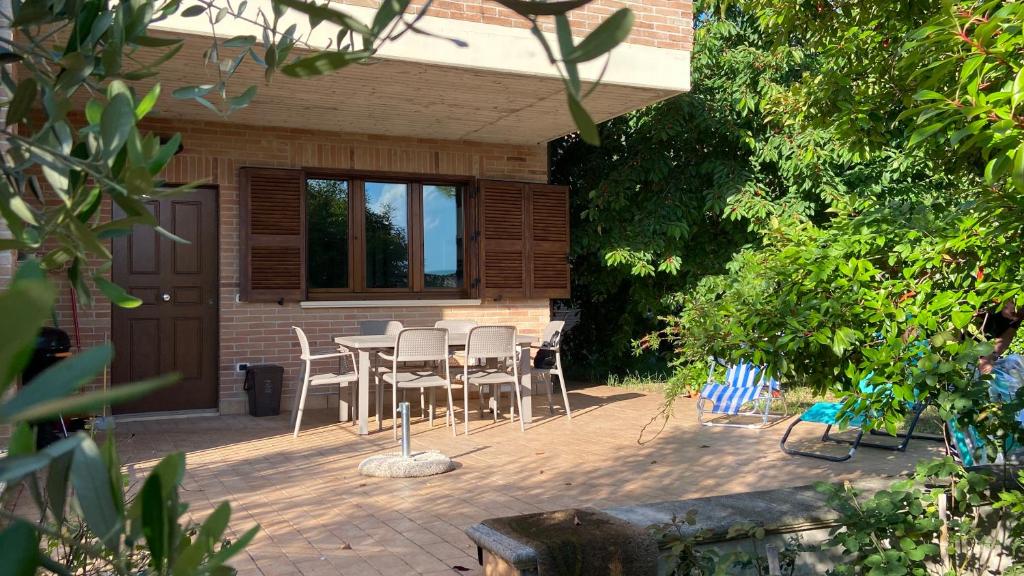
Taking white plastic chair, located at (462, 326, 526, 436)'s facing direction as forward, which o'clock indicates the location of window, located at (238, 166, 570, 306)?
The window is roughly at 11 o'clock from the white plastic chair.

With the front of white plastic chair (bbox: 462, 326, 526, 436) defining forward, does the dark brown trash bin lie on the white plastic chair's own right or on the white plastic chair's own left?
on the white plastic chair's own left

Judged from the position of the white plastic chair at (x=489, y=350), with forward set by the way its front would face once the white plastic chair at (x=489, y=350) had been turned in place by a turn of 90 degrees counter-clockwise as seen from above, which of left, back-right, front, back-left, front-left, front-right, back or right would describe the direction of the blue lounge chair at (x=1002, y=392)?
back-left

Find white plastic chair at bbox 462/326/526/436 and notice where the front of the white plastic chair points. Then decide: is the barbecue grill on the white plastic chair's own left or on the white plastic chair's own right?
on the white plastic chair's own left

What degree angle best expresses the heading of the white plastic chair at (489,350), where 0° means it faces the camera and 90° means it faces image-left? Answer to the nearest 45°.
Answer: approximately 180°

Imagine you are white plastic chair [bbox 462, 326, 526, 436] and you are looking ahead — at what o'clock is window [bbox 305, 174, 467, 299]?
The window is roughly at 11 o'clock from the white plastic chair.

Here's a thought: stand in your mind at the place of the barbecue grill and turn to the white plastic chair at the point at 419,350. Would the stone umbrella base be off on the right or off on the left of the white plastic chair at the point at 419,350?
right

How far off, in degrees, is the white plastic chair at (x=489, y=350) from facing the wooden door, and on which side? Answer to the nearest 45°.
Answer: approximately 90° to its left

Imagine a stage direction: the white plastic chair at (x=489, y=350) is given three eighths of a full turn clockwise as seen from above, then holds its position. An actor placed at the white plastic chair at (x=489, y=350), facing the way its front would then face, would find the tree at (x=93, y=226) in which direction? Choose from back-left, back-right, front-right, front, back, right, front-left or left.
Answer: front-right
